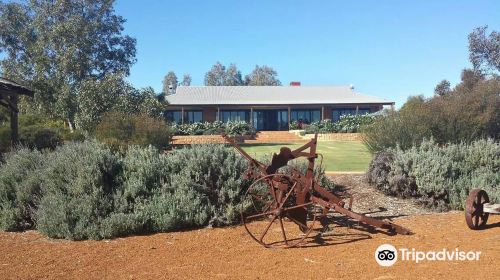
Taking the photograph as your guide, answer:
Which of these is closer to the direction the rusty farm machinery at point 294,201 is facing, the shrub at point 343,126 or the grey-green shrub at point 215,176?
the shrub

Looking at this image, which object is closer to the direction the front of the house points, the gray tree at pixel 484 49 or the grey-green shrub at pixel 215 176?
the grey-green shrub

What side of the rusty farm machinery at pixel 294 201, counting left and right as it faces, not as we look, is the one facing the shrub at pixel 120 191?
back

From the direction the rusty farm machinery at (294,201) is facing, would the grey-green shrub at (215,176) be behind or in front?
behind

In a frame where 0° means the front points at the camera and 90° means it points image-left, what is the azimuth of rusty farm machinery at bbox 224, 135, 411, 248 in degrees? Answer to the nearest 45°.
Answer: approximately 270°

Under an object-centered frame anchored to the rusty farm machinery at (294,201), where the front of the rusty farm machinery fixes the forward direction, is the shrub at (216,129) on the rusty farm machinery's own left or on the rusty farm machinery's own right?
on the rusty farm machinery's own left

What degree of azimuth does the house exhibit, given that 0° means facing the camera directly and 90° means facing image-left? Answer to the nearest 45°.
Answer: approximately 0°

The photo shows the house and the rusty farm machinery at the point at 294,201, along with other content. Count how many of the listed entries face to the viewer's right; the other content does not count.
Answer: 1

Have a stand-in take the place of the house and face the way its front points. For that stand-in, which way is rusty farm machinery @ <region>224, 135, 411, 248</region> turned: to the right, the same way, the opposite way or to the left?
to the left

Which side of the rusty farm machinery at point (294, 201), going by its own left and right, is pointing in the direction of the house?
left

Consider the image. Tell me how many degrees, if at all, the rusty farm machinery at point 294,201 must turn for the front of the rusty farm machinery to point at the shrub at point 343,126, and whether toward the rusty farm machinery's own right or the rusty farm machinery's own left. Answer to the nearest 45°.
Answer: approximately 90° to the rusty farm machinery's own left

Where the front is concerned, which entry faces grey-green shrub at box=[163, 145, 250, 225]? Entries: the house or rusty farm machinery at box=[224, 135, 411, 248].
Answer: the house
